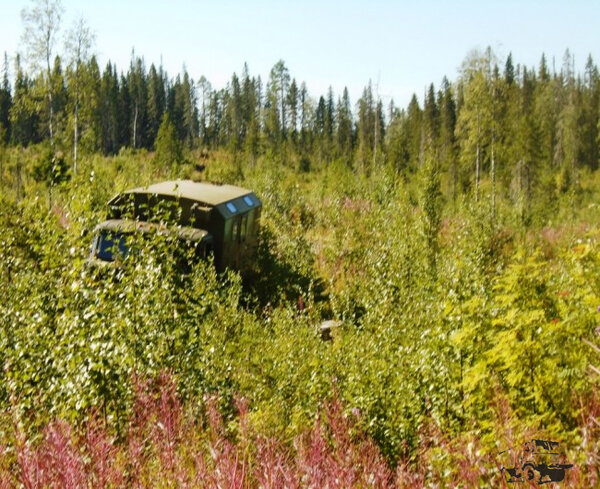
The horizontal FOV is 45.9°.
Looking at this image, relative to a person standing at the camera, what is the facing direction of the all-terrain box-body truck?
facing the viewer and to the left of the viewer
